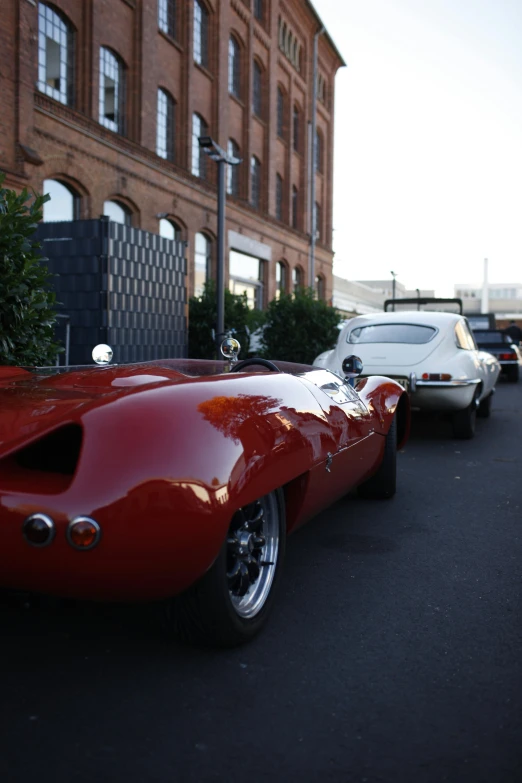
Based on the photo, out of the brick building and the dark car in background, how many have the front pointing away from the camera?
1

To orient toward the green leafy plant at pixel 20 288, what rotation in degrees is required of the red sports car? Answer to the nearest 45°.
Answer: approximately 45° to its left

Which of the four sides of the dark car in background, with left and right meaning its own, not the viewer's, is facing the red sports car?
back

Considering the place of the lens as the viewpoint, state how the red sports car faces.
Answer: facing away from the viewer and to the right of the viewer

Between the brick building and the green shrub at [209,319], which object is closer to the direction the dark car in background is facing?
the brick building

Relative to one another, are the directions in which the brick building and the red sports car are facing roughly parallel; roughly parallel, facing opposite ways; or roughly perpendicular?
roughly perpendicular

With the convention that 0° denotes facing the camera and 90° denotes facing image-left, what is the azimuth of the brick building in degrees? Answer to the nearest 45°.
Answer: approximately 315°

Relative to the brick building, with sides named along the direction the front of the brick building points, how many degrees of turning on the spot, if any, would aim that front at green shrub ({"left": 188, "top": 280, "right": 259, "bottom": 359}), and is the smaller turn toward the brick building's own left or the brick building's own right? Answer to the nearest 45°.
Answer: approximately 45° to the brick building's own right

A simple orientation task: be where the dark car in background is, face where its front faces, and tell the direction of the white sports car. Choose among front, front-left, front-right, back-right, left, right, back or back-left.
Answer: back

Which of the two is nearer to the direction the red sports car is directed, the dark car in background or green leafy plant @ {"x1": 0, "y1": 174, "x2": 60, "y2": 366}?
the dark car in background

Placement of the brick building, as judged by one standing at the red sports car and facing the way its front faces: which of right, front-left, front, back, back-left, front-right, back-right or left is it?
front-left

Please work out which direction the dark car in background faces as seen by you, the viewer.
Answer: facing away from the viewer

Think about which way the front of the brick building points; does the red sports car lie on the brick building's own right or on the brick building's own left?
on the brick building's own right

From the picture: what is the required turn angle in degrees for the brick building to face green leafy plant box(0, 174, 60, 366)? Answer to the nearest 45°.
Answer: approximately 45° to its right

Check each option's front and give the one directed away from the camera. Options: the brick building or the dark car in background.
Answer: the dark car in background

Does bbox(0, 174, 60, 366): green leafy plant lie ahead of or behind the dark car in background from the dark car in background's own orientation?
behind
